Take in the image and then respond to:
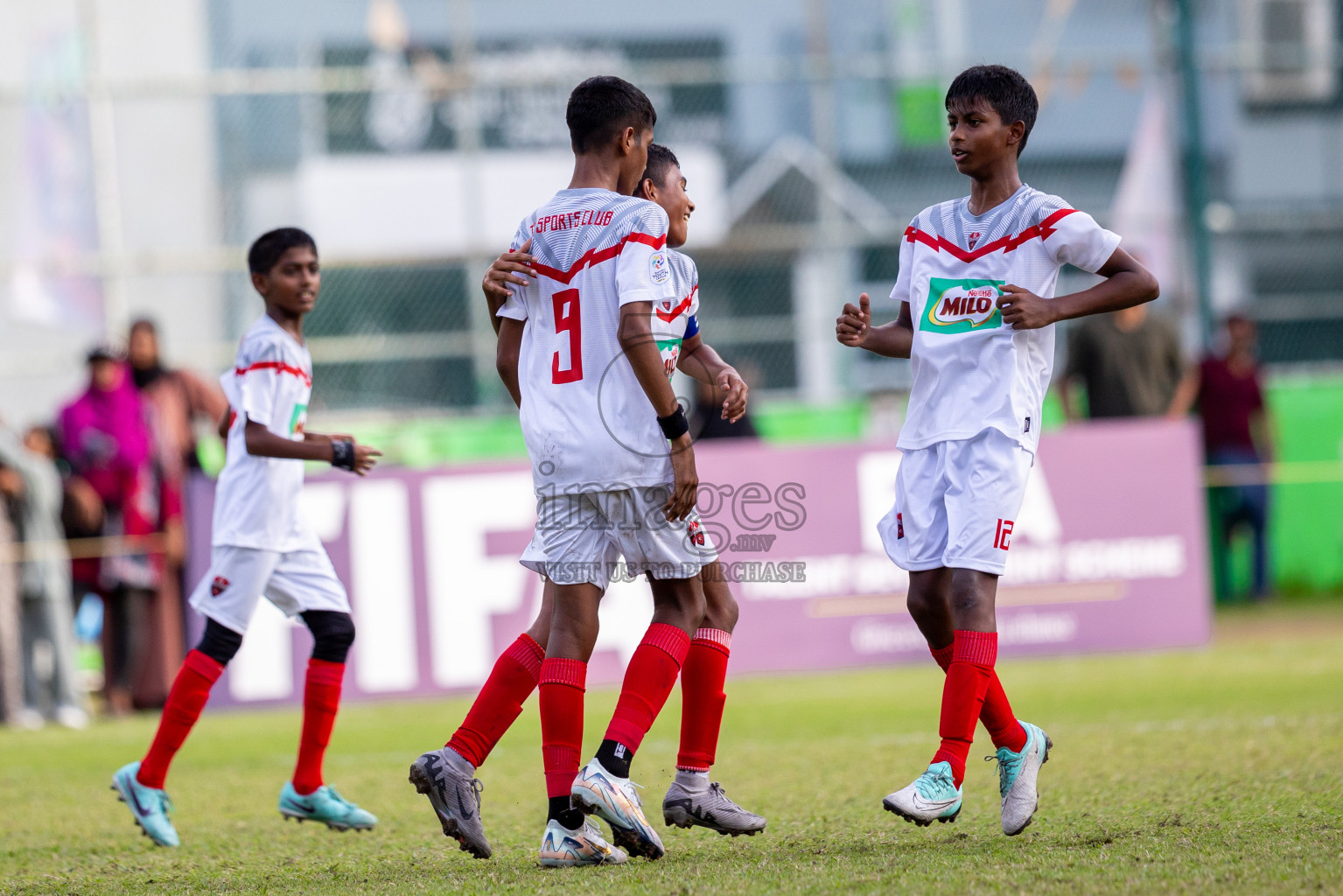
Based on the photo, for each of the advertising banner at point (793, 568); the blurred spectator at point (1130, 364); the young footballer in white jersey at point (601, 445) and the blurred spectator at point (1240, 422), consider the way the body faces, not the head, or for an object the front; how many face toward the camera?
3

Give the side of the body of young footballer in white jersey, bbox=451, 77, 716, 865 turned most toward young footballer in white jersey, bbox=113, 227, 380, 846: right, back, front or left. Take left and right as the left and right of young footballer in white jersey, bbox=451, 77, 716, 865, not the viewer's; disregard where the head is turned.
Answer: left

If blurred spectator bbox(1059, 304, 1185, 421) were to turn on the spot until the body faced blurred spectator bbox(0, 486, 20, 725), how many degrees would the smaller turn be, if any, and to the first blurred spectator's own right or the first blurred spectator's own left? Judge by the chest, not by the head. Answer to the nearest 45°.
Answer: approximately 45° to the first blurred spectator's own right

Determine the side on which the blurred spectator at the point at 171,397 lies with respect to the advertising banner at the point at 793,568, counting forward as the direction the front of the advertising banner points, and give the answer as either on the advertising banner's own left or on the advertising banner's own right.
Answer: on the advertising banner's own right

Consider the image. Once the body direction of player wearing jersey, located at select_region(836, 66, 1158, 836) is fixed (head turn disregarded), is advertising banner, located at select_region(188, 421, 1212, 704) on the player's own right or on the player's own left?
on the player's own right

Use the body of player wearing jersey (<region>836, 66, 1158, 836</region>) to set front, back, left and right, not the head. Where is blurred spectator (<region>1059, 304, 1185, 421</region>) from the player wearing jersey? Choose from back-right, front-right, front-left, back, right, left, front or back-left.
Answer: back-right

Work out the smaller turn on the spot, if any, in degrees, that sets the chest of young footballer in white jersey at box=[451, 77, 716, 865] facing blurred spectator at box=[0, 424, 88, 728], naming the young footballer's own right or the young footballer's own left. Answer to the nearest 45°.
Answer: approximately 90° to the young footballer's own left

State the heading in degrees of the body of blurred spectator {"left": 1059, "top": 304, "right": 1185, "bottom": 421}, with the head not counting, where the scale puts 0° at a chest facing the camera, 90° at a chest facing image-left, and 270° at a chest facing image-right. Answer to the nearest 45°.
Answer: approximately 0°
